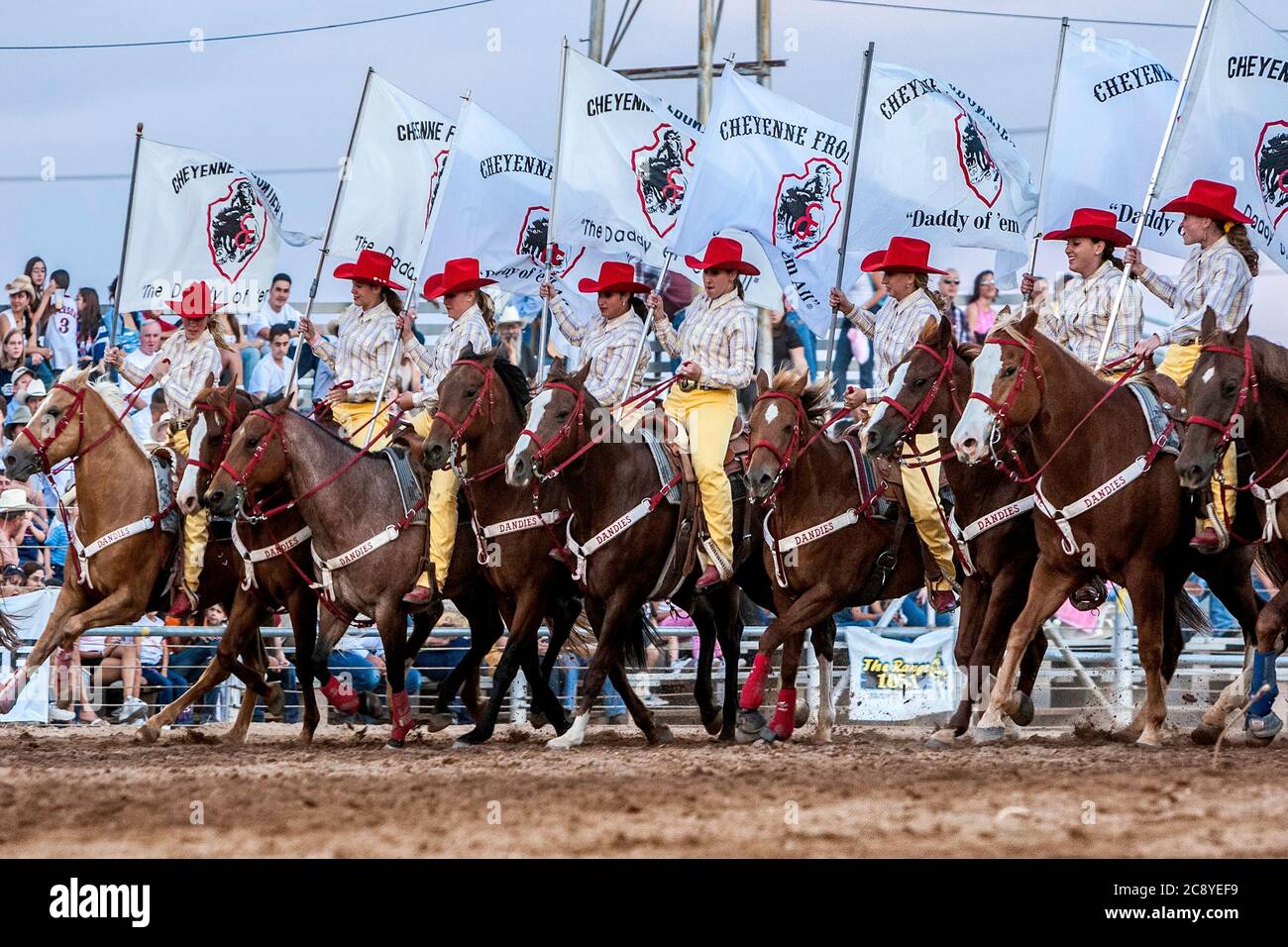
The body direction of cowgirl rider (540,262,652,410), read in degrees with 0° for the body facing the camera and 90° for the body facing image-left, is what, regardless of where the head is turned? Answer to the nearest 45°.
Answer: approximately 45°

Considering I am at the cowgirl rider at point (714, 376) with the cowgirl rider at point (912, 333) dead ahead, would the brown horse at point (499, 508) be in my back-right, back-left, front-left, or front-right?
back-right

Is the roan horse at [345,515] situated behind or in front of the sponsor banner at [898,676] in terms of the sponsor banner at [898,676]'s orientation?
in front

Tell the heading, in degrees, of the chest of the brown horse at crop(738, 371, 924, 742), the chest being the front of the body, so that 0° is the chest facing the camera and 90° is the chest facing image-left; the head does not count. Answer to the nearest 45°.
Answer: approximately 45°

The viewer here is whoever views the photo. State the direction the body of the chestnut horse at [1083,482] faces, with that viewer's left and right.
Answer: facing the viewer and to the left of the viewer

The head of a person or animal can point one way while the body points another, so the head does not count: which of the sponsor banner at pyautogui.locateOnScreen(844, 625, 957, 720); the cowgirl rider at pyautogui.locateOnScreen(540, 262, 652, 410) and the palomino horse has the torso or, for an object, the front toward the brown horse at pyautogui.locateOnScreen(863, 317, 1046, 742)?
the sponsor banner

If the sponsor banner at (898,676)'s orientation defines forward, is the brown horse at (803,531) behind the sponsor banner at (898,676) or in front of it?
in front

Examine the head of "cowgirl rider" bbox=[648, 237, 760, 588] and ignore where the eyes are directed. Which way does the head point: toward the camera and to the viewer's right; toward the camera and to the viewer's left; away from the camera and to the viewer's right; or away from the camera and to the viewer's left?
toward the camera and to the viewer's left

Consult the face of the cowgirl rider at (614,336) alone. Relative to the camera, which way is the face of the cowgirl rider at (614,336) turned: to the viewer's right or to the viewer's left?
to the viewer's left

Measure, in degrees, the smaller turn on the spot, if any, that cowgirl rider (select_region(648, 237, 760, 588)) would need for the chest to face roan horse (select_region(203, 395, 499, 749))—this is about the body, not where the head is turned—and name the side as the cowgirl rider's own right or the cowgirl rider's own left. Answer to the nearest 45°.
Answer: approximately 45° to the cowgirl rider's own right

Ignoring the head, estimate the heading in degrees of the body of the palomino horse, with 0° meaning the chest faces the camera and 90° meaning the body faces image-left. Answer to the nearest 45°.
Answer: approximately 45°
